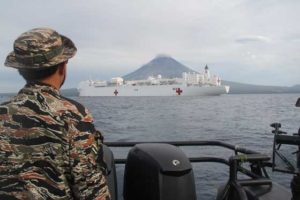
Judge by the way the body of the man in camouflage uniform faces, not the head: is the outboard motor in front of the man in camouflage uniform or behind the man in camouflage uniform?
in front

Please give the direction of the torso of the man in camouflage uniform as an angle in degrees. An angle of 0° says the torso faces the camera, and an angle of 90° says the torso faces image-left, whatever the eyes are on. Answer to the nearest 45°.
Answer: approximately 225°

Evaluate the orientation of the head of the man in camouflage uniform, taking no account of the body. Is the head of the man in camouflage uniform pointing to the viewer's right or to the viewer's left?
to the viewer's right
